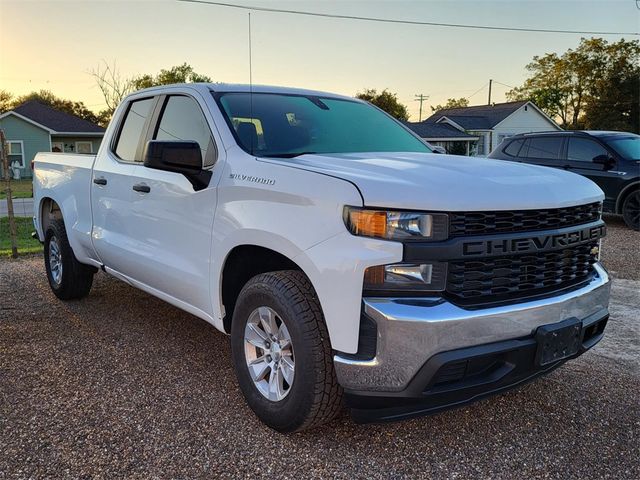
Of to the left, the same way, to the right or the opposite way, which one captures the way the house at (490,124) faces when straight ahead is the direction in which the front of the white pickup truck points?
to the right

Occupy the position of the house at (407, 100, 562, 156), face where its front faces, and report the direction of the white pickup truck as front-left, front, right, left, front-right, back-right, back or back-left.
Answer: front-left

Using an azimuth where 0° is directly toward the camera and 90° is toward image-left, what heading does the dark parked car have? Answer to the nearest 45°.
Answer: approximately 315°

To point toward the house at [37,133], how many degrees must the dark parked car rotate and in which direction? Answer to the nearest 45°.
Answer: approximately 180°

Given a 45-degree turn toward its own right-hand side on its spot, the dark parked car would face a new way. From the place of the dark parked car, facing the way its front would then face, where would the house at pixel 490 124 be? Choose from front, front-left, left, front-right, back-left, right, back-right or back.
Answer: back

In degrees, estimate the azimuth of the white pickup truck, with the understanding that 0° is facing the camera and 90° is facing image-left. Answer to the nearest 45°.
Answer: approximately 315°
